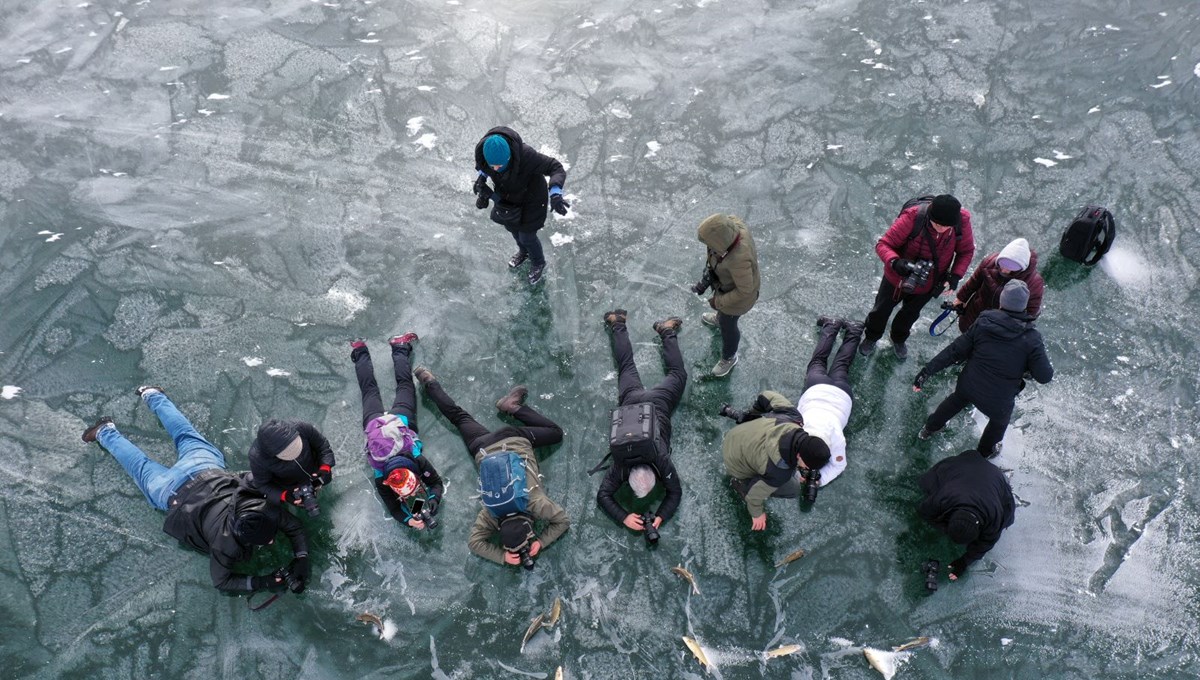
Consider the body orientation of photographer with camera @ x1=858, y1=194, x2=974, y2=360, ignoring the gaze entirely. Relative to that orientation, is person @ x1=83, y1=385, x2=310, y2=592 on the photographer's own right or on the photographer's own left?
on the photographer's own right

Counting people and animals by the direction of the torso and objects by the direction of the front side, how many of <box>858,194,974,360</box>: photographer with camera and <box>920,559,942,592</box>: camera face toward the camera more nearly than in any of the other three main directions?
2

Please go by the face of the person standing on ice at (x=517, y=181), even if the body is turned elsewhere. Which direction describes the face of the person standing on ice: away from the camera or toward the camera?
toward the camera

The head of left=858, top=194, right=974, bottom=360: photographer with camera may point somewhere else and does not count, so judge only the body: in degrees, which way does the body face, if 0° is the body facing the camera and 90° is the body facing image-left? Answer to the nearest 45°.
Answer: approximately 0°

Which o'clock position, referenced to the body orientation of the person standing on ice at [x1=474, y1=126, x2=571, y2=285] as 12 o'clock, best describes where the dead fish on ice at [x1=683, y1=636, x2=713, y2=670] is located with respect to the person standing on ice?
The dead fish on ice is roughly at 10 o'clock from the person standing on ice.

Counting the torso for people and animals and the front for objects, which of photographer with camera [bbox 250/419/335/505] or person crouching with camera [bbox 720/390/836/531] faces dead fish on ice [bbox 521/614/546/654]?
the photographer with camera

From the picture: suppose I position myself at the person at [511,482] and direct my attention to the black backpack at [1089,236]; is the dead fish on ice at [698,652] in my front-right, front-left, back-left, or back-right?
front-right

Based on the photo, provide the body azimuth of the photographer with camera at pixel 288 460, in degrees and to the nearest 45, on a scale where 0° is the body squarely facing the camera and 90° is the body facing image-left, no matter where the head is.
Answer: approximately 315°

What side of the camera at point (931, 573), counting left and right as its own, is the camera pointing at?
front

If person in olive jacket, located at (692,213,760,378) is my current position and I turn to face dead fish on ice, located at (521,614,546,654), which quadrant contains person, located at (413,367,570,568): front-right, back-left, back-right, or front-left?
front-right

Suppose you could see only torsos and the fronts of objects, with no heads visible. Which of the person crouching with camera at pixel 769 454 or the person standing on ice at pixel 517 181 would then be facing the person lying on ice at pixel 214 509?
the person standing on ice

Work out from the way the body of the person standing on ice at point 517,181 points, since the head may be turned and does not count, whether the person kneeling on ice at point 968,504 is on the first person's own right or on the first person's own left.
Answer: on the first person's own left

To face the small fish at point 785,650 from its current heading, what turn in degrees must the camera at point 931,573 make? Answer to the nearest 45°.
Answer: approximately 45° to its right

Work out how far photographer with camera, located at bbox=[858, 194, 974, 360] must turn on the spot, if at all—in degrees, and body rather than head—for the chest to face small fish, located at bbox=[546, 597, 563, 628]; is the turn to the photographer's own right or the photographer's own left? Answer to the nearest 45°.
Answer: approximately 45° to the photographer's own right

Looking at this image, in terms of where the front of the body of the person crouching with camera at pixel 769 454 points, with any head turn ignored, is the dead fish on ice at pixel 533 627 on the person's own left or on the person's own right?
on the person's own right
